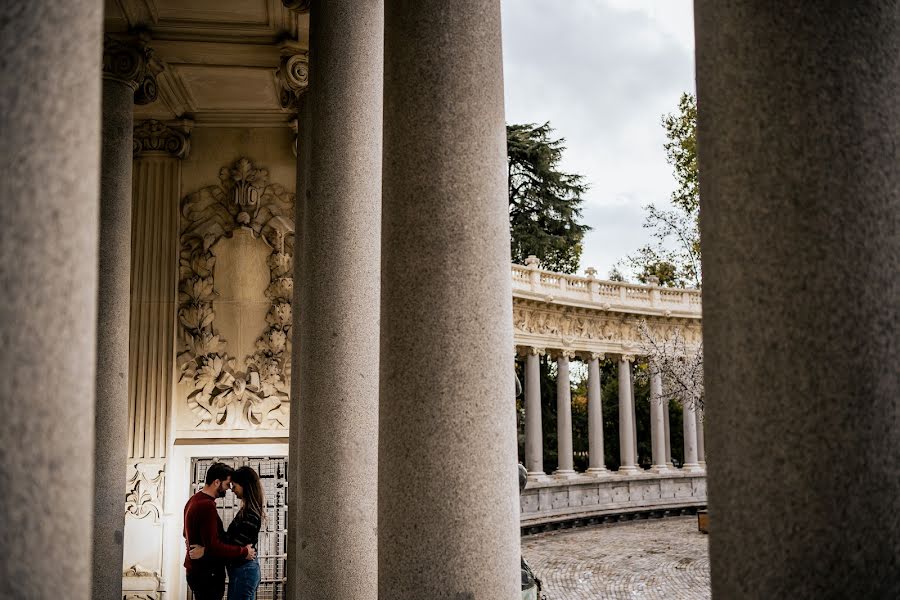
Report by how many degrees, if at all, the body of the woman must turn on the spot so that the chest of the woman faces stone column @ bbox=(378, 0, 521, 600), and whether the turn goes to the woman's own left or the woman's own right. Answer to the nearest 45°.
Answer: approximately 90° to the woman's own left

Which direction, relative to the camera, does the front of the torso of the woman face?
to the viewer's left

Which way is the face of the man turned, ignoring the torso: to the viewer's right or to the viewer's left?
to the viewer's right

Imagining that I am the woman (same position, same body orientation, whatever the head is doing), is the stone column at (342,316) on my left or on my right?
on my left

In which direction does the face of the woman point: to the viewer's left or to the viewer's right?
to the viewer's left

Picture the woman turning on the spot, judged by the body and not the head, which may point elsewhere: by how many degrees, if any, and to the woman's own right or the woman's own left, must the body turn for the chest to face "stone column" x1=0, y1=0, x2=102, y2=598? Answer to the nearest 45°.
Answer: approximately 90° to the woman's own left

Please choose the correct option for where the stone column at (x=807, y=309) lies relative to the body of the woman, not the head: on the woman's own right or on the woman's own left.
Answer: on the woman's own left
